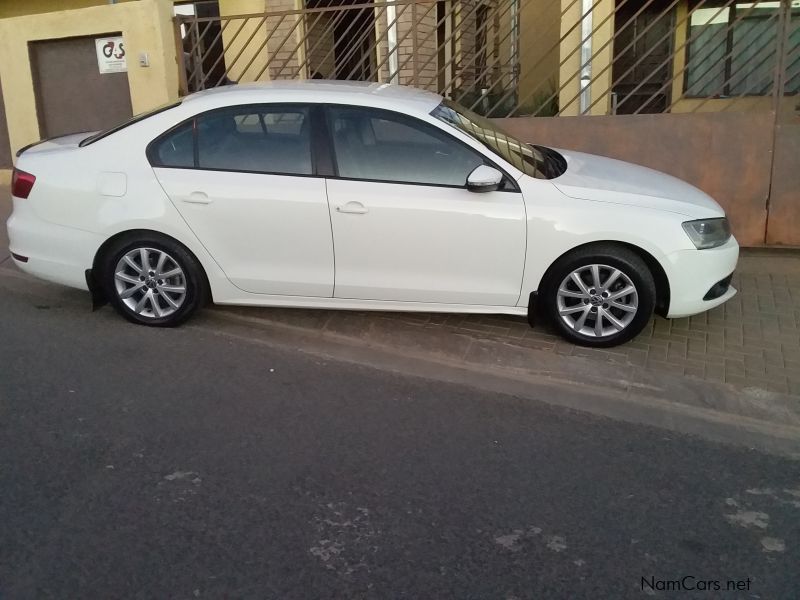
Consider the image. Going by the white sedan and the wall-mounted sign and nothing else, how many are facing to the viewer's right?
1

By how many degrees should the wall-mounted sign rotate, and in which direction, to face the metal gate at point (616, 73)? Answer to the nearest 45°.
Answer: approximately 45° to its left

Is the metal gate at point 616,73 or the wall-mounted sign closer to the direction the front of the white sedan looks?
the metal gate

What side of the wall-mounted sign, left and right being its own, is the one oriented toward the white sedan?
front

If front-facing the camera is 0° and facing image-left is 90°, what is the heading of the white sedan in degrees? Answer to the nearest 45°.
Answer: approximately 270°

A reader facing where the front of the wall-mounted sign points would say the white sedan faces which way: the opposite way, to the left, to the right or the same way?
to the left

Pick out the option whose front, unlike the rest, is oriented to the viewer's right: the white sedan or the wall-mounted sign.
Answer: the white sedan

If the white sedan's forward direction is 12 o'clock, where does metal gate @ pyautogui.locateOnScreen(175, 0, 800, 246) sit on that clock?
The metal gate is roughly at 10 o'clock from the white sedan.

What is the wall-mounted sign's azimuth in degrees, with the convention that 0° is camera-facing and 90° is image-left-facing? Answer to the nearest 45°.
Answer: approximately 0°
